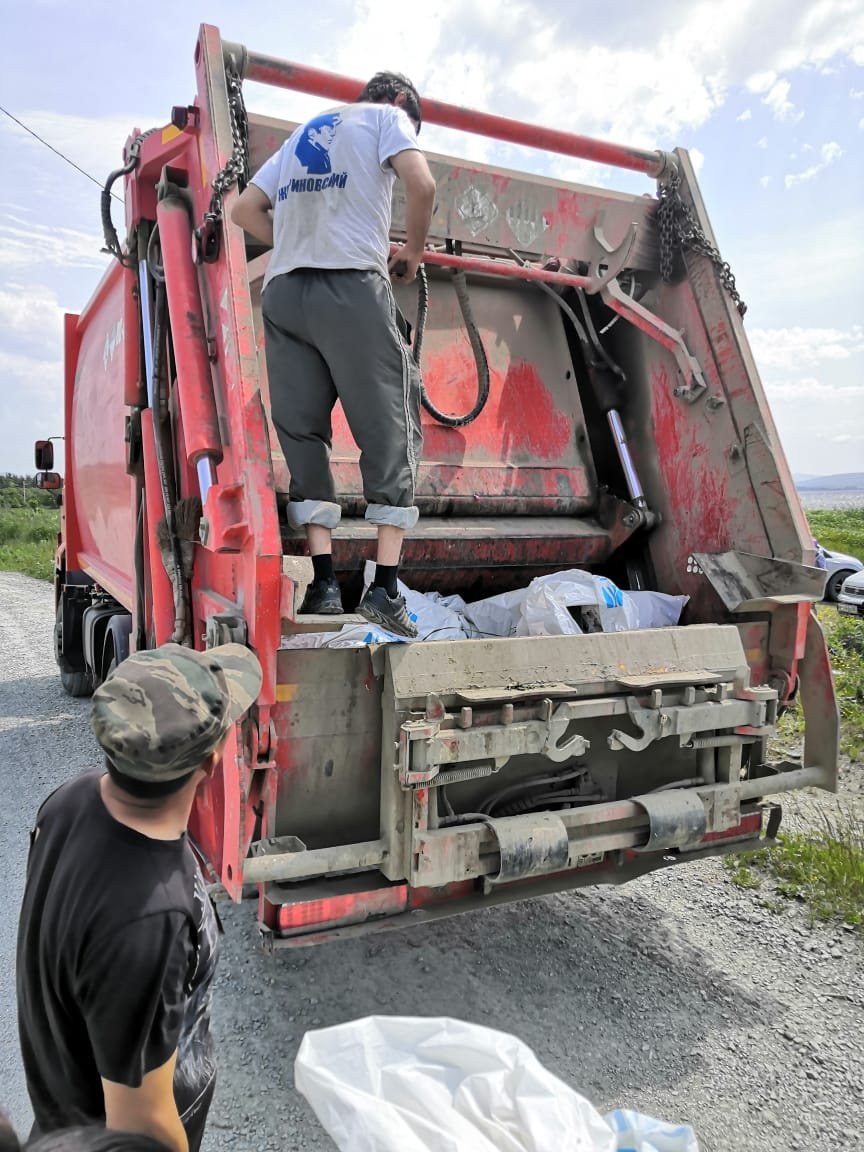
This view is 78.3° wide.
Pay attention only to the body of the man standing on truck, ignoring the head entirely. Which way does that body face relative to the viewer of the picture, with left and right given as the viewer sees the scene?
facing away from the viewer and to the right of the viewer

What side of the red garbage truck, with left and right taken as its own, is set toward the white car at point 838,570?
right

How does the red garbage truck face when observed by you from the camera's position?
facing away from the viewer and to the left of the viewer

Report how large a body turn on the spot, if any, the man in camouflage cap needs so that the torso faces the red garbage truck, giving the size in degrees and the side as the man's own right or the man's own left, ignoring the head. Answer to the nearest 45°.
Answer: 0° — they already face it

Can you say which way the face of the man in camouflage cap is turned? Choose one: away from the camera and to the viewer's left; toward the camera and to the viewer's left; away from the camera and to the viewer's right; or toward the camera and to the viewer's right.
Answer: away from the camera and to the viewer's right

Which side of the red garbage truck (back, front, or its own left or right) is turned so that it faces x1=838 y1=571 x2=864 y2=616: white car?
right

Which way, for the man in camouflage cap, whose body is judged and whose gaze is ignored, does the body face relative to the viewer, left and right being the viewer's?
facing away from the viewer and to the right of the viewer
